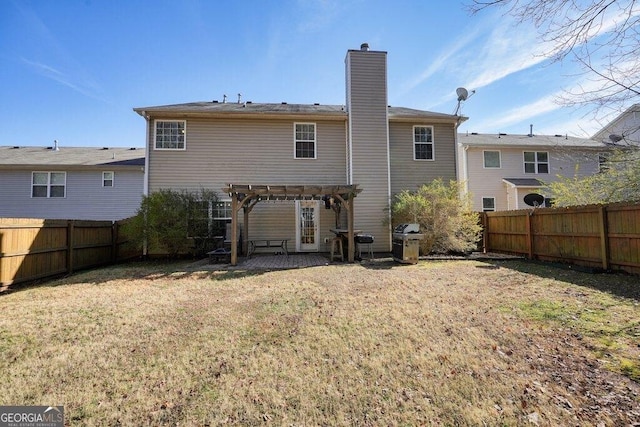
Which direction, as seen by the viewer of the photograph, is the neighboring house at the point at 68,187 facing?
facing away from the viewer

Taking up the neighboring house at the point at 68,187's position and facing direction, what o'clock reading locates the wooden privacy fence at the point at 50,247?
The wooden privacy fence is roughly at 6 o'clock from the neighboring house.

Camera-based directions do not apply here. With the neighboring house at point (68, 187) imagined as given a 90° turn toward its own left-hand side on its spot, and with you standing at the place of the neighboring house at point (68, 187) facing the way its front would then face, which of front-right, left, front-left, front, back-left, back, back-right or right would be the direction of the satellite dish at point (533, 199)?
back-left

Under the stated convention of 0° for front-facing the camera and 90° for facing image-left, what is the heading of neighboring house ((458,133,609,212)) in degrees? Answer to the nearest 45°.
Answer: approximately 180°

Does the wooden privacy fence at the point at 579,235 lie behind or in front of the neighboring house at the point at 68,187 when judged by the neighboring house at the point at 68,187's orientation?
behind

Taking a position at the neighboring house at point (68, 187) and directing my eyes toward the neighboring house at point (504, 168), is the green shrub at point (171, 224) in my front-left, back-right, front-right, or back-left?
front-right

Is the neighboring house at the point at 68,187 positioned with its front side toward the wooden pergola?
no

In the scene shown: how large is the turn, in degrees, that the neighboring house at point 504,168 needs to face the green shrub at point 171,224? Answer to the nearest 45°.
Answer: approximately 135° to its left

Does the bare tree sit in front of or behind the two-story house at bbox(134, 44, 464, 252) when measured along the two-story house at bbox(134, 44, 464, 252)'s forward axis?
behind

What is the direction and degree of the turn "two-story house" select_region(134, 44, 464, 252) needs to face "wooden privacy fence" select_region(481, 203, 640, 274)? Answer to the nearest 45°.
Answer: approximately 135° to its right

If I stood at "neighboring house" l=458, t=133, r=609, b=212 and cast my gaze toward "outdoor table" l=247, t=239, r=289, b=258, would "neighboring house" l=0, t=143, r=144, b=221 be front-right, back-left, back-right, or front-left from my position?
front-right

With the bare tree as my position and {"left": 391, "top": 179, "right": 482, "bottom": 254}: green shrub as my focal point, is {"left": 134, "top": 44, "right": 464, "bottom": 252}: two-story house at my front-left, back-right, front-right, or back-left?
front-left

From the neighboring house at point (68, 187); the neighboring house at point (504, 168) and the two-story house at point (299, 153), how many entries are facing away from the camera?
3

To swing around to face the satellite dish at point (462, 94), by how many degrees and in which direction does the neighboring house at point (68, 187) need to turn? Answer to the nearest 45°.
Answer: approximately 135° to its right

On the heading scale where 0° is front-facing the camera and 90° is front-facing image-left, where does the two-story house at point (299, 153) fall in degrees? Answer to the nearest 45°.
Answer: approximately 180°

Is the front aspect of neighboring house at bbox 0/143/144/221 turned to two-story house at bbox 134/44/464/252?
no

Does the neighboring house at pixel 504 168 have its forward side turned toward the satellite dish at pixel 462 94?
no
